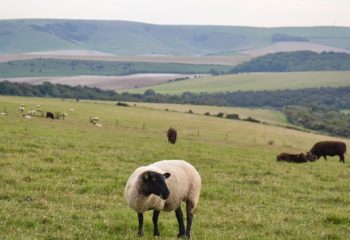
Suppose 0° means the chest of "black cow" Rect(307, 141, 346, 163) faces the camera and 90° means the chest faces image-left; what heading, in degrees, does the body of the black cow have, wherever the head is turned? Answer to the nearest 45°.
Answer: approximately 90°

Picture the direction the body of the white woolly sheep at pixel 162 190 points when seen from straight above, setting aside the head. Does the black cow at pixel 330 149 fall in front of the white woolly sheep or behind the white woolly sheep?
behind

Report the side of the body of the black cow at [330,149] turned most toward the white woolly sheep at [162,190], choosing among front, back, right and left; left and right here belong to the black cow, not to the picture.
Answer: left

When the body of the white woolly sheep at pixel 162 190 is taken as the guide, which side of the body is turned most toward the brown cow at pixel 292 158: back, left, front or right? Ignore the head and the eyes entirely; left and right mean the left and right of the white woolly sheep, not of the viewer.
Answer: back

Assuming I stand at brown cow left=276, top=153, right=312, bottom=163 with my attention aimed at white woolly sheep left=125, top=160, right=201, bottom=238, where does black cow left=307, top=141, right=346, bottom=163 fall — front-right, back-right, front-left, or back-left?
back-left

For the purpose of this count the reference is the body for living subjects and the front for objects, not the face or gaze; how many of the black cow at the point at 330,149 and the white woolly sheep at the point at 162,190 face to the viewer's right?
0

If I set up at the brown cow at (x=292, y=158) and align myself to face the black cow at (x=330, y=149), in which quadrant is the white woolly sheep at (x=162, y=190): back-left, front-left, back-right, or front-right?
back-right

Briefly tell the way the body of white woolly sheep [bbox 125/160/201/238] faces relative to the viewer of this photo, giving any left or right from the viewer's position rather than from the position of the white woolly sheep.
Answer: facing the viewer and to the left of the viewer

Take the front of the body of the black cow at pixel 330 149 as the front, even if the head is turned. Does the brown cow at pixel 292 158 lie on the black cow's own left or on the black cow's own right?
on the black cow's own left
